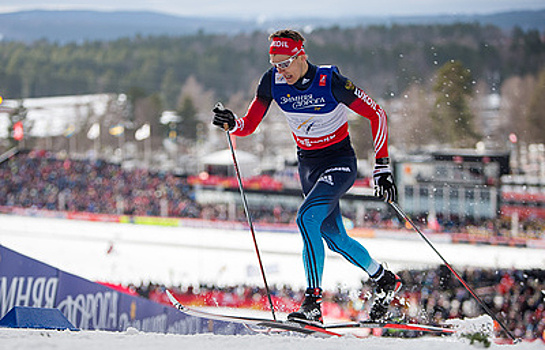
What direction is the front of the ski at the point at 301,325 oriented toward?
to the viewer's left

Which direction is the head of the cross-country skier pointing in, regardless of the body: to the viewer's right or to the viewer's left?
to the viewer's left

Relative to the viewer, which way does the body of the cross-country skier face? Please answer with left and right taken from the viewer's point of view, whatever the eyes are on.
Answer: facing the viewer and to the left of the viewer

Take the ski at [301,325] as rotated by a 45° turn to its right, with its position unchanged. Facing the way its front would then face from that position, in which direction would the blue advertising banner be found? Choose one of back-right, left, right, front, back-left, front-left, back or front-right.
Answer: front

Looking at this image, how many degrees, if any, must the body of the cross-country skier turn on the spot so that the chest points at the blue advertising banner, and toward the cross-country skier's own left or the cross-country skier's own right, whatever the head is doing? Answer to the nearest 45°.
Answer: approximately 90° to the cross-country skier's own right
